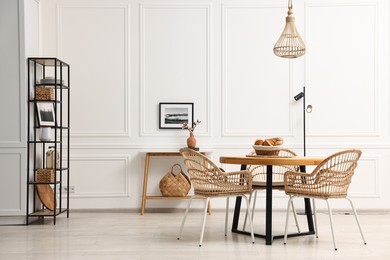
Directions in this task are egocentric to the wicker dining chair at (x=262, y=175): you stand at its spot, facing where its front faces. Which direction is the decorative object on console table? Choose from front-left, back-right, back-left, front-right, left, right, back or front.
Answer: back-right

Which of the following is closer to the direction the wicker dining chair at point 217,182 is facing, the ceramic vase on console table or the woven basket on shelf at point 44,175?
the ceramic vase on console table

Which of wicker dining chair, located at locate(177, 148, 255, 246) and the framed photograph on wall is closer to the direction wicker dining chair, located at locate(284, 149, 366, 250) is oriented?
the framed photograph on wall

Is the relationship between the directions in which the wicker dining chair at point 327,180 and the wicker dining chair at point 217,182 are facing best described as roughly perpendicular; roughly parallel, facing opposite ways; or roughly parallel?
roughly perpendicular

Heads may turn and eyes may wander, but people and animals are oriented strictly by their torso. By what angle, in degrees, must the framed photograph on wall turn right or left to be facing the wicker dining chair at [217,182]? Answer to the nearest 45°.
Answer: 0° — it already faces it

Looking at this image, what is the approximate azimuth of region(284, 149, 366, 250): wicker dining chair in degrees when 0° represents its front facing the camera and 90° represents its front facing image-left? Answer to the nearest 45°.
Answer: approximately 135°
